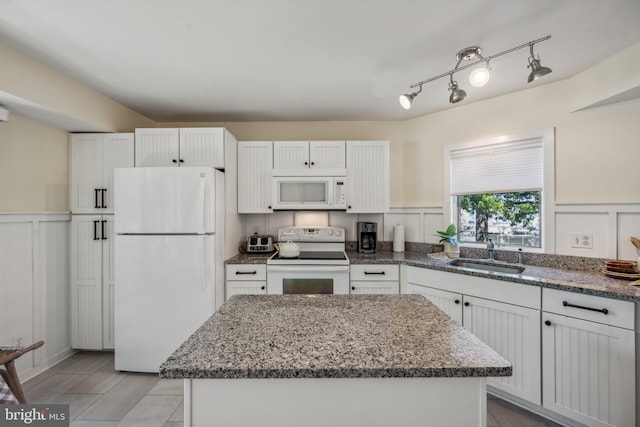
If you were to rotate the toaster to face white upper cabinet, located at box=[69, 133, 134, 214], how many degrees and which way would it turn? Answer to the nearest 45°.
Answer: approximately 90° to its right

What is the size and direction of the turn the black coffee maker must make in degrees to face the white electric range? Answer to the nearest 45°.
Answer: approximately 45° to its right

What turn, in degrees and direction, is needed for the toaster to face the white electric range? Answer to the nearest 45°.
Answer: approximately 45° to its left

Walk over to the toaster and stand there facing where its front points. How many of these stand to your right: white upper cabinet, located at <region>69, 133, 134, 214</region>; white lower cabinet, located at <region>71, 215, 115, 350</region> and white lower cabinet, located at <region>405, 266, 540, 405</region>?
2

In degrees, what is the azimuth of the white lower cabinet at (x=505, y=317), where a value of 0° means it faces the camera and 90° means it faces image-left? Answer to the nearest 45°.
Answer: approximately 45°

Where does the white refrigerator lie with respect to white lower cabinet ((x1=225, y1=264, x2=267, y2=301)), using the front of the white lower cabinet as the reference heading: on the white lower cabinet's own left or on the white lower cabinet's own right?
on the white lower cabinet's own right

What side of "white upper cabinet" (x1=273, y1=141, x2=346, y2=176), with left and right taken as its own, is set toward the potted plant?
left

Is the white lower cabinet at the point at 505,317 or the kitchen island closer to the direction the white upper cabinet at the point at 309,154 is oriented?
the kitchen island

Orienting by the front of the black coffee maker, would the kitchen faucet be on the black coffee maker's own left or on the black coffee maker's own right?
on the black coffee maker's own left
